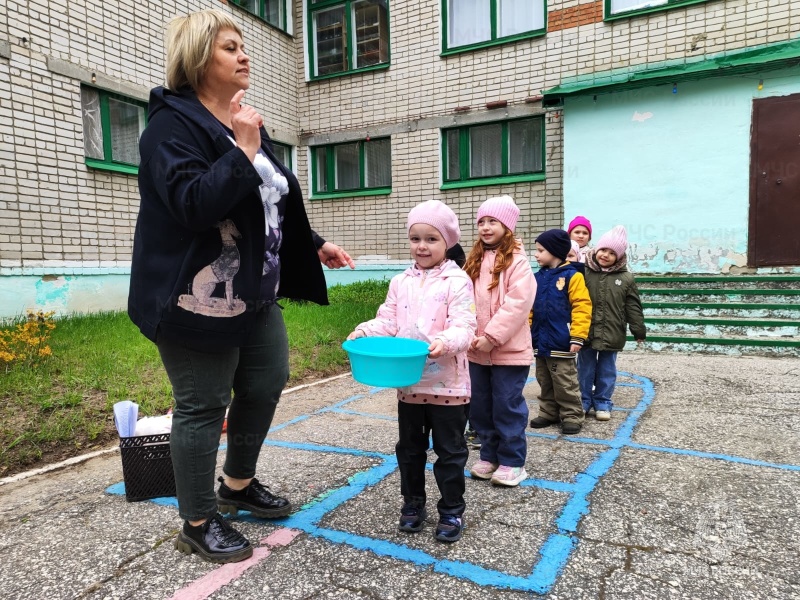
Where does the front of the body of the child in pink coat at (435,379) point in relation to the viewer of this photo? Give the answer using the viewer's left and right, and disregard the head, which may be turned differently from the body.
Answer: facing the viewer and to the left of the viewer

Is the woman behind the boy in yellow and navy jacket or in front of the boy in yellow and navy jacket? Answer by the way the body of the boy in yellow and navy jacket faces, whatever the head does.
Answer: in front

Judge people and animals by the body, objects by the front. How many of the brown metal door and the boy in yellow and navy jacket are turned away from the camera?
0

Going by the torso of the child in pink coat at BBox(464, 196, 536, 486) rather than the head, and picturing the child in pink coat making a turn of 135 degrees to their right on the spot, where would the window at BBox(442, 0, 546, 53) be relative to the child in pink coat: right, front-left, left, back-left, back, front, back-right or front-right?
front

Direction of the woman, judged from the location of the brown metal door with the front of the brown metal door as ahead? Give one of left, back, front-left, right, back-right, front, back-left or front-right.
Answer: front

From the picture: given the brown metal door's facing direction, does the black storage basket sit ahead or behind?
ahead

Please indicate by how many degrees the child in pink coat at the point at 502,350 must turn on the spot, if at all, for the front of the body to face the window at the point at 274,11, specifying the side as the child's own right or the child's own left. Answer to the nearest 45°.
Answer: approximately 90° to the child's own right
